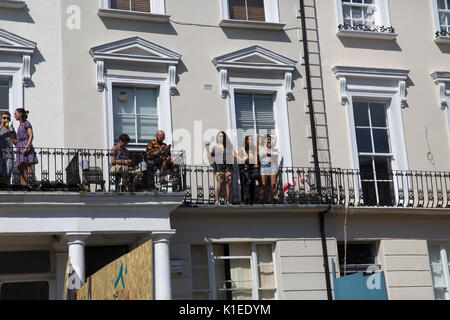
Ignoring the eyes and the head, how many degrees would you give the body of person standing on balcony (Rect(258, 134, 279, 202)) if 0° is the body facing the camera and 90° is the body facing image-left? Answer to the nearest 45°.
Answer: approximately 0°

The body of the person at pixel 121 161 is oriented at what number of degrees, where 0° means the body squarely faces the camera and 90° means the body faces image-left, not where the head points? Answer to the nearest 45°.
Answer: approximately 315°

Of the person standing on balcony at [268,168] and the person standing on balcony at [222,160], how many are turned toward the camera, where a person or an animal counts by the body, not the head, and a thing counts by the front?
2

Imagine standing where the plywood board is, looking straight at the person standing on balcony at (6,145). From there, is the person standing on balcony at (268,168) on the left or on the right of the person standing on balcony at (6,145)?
right

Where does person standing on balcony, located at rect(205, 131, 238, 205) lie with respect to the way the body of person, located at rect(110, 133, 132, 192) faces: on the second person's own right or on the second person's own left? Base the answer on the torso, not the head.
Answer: on the second person's own left

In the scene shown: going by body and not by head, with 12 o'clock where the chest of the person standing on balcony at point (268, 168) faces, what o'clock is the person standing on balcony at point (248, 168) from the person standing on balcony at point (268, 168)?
the person standing on balcony at point (248, 168) is roughly at 2 o'clock from the person standing on balcony at point (268, 168).

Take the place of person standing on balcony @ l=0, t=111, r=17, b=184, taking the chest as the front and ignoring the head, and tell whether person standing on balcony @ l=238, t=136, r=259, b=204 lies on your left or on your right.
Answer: on your left

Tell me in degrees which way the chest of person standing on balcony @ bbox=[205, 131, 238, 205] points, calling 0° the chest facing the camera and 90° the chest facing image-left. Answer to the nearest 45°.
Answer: approximately 0°

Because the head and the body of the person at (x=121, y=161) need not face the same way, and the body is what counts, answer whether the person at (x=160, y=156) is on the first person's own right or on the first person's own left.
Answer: on the first person's own left

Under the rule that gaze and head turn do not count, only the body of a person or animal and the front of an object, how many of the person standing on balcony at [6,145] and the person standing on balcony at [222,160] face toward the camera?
2
